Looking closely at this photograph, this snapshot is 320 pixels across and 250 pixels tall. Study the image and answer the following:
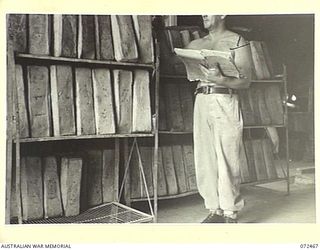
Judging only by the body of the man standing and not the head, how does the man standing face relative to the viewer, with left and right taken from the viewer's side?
facing the viewer and to the left of the viewer

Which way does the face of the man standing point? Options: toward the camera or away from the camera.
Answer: toward the camera
